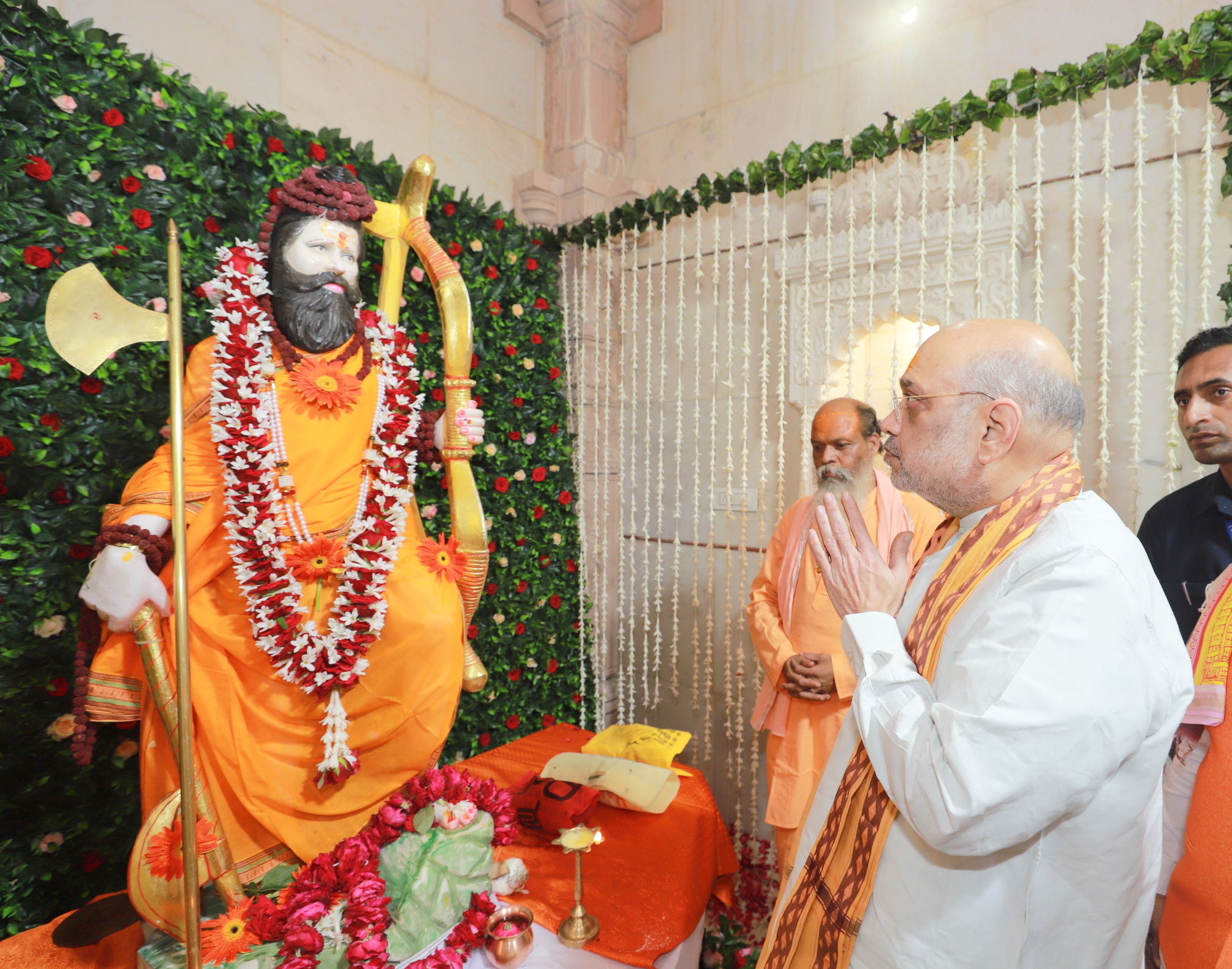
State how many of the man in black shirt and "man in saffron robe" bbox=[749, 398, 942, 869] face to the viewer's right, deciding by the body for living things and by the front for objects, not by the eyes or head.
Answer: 0

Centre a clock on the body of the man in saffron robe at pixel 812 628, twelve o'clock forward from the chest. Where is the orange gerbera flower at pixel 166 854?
The orange gerbera flower is roughly at 12 o'clock from the man in saffron robe.

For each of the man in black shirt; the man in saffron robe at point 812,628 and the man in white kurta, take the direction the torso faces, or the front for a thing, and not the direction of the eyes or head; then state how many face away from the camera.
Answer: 0

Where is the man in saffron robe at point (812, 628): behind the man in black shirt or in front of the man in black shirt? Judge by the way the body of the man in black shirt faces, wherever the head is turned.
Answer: in front

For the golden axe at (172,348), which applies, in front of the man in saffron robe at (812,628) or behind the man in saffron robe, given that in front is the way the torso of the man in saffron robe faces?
in front

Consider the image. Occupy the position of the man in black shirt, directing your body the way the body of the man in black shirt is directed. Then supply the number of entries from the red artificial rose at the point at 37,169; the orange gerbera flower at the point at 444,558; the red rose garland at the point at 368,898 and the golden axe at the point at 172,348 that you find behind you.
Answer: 0

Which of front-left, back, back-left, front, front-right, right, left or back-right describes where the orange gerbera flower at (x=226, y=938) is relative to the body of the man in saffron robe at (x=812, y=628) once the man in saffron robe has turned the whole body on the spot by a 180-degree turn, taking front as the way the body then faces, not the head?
back

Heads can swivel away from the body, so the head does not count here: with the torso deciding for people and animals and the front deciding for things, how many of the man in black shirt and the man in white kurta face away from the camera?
0

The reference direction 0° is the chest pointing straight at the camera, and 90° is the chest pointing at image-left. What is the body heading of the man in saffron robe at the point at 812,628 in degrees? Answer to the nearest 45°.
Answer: approximately 45°

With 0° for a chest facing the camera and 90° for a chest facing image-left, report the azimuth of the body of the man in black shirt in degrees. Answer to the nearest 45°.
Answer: approximately 45°

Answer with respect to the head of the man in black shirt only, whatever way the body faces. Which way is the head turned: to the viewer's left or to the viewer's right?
to the viewer's left

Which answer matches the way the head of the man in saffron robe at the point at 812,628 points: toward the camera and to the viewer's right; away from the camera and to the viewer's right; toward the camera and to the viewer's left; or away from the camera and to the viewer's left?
toward the camera and to the viewer's left

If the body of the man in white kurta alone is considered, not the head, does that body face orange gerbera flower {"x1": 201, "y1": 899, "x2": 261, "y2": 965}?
yes

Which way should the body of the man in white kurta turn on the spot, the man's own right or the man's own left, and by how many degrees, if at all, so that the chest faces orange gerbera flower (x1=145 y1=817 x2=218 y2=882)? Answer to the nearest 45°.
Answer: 0° — they already face it

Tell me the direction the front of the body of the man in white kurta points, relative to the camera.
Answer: to the viewer's left

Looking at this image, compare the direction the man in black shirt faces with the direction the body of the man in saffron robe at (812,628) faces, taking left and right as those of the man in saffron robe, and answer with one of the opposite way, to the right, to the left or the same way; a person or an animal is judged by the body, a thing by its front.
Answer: the same way

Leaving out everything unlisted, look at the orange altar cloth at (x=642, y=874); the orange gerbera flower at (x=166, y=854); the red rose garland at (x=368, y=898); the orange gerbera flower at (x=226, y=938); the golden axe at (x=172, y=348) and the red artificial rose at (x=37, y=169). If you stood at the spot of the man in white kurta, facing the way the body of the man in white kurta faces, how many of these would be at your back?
0
